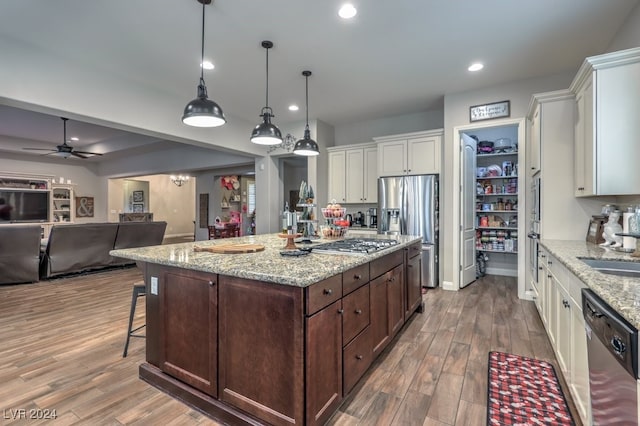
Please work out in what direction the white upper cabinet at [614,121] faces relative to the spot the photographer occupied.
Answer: facing to the left of the viewer

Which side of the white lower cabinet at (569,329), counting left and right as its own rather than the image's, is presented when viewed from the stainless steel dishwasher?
left

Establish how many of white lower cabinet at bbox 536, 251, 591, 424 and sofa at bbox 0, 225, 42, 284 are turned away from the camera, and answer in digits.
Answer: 1

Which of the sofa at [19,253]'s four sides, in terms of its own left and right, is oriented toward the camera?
back

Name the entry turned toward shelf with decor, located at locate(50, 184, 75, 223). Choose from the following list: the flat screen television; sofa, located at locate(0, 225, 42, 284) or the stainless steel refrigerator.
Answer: the sofa

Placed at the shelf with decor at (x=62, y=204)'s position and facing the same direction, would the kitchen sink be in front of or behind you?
in front

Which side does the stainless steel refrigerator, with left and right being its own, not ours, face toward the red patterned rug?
front

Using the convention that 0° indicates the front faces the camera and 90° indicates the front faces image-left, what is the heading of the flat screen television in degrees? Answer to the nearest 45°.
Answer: approximately 0°

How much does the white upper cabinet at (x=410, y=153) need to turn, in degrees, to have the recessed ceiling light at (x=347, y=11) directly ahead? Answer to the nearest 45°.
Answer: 0° — it already faces it

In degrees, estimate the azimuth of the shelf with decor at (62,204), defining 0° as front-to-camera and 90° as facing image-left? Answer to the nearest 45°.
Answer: approximately 0°

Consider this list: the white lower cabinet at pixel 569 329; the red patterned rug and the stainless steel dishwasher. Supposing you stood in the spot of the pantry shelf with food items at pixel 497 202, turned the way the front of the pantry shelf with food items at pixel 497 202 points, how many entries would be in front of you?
3

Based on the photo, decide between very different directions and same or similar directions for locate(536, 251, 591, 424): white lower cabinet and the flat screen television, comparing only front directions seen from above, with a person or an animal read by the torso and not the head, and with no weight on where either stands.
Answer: very different directions

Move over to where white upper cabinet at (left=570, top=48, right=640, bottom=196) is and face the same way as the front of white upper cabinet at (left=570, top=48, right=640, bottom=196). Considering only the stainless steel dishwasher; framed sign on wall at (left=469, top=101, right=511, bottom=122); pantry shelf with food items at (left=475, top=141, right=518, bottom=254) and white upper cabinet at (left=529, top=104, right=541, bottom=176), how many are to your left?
1
